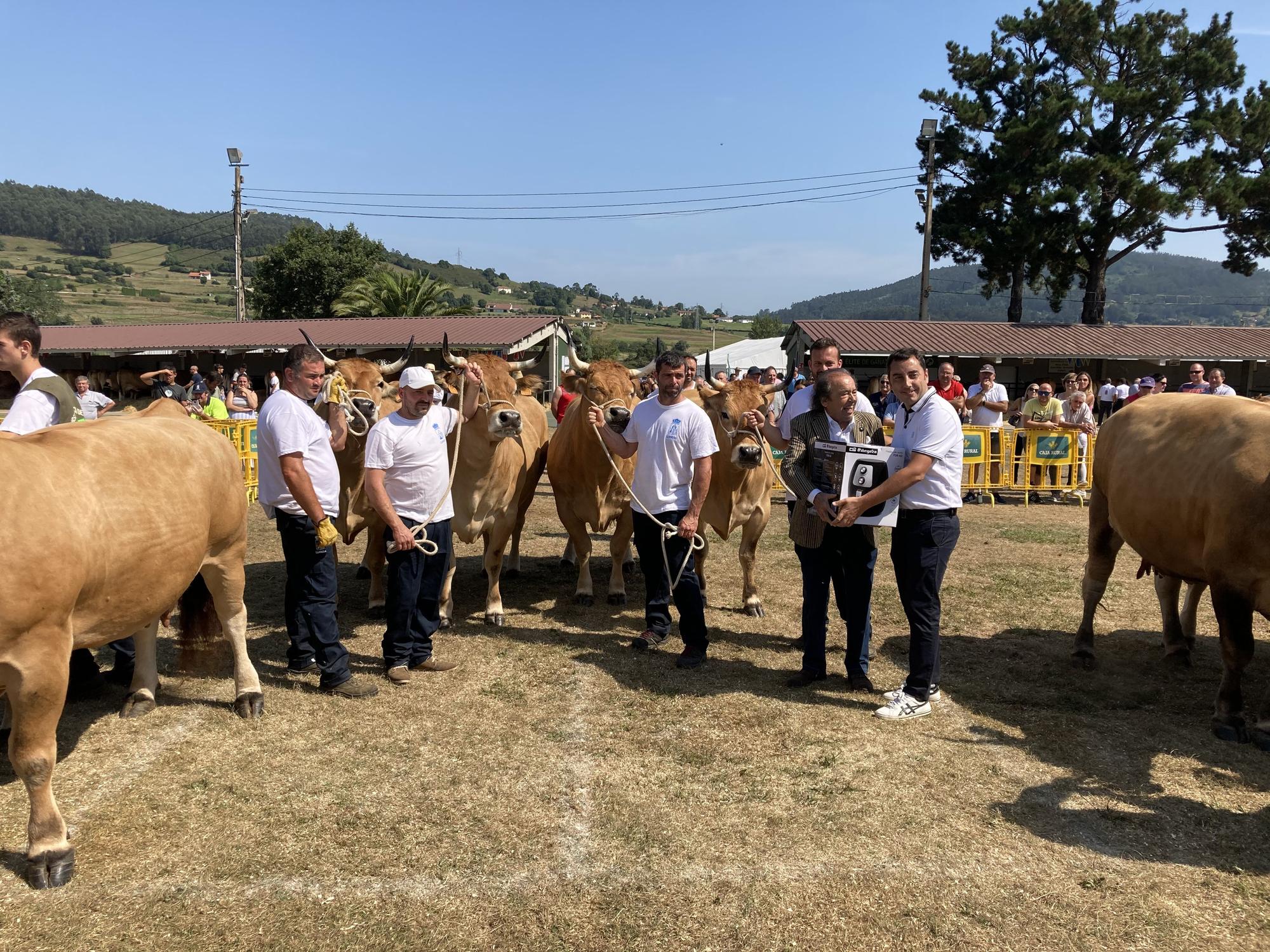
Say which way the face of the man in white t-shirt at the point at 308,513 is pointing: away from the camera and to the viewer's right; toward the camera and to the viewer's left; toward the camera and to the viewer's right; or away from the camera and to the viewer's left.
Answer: toward the camera and to the viewer's right

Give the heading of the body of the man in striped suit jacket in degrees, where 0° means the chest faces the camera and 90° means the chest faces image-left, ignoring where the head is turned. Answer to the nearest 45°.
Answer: approximately 315°

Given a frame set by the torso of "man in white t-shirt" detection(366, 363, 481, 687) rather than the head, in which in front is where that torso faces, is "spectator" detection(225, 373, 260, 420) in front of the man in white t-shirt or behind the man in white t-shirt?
behind

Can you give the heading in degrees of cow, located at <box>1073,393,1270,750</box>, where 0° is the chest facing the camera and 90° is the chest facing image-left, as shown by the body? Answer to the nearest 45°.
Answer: approximately 315°

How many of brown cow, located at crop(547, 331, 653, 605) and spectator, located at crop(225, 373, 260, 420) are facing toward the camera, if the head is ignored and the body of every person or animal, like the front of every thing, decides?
2

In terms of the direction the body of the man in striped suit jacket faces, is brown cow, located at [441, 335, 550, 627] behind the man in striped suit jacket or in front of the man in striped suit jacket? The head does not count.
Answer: behind

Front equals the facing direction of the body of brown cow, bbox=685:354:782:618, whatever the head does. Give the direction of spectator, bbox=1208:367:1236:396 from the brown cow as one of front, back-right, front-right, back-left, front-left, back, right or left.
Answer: back-left

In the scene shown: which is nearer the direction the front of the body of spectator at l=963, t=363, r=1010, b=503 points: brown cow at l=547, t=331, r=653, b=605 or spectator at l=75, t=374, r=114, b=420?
the brown cow
